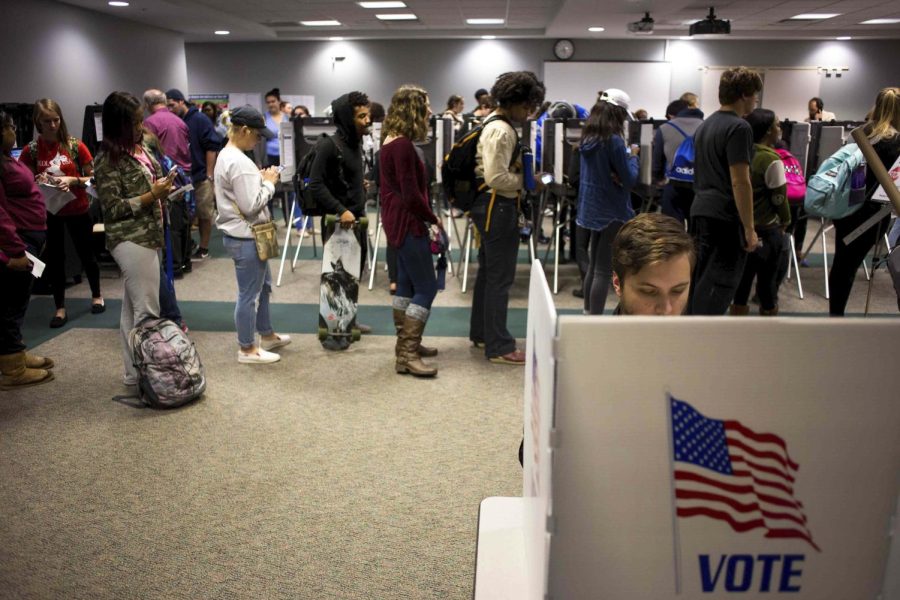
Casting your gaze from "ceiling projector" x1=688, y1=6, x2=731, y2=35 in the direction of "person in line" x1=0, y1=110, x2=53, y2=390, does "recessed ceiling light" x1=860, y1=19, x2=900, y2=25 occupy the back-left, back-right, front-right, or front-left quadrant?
back-left

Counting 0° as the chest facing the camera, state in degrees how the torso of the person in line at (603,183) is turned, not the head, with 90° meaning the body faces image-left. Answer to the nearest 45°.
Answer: approximately 225°

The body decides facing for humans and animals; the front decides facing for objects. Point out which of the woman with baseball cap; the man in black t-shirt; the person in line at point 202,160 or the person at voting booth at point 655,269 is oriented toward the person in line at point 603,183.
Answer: the woman with baseball cap

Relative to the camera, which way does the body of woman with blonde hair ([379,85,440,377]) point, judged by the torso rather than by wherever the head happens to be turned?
to the viewer's right

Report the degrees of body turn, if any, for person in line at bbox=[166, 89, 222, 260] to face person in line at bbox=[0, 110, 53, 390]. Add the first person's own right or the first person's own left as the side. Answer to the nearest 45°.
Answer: approximately 90° to the first person's own left

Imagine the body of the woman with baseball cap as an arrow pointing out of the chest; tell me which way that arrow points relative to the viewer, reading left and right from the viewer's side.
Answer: facing to the right of the viewer

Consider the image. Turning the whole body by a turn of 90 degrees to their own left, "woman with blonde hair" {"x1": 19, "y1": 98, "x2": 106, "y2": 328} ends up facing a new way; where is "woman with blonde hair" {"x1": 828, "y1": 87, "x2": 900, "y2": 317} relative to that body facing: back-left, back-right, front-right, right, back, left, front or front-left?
front-right

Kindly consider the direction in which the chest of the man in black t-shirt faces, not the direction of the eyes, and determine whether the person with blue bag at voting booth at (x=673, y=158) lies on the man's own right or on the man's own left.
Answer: on the man's own left

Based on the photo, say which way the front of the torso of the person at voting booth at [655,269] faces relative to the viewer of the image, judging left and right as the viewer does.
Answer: facing the viewer and to the right of the viewer

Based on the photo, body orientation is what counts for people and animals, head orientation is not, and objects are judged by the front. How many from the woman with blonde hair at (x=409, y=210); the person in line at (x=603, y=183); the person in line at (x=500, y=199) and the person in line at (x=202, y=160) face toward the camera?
0

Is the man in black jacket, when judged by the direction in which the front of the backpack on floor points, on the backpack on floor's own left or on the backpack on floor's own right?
on the backpack on floor's own left

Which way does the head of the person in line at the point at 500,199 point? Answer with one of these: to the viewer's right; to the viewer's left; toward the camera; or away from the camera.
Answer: to the viewer's right

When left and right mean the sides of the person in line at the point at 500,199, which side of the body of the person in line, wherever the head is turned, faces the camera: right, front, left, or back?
right

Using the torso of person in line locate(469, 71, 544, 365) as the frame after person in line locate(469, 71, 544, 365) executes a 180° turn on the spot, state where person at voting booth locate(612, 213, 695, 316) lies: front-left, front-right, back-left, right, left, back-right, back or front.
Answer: left
